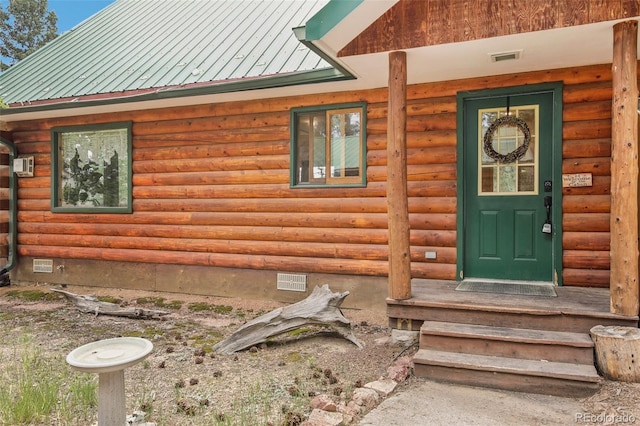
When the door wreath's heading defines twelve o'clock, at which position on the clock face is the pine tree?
The pine tree is roughly at 4 o'clock from the door wreath.

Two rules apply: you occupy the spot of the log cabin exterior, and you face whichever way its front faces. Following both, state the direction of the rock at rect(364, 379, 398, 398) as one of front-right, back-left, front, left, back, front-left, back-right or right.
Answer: front

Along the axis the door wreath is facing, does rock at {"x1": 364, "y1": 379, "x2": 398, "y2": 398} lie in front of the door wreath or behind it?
in front

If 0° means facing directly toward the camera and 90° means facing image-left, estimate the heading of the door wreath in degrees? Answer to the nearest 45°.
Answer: approximately 0°

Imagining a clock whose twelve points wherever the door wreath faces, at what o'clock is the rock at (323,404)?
The rock is roughly at 1 o'clock from the door wreath.

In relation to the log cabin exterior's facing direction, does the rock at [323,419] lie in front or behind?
in front

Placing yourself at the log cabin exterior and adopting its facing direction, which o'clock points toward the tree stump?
The tree stump is roughly at 11 o'clock from the log cabin exterior.

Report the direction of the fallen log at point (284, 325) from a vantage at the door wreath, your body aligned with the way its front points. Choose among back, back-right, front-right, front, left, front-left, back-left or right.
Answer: front-right

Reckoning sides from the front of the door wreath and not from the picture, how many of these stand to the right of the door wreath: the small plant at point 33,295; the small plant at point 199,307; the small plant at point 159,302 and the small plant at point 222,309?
4

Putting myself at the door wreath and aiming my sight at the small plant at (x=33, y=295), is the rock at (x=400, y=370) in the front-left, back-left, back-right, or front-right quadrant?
front-left

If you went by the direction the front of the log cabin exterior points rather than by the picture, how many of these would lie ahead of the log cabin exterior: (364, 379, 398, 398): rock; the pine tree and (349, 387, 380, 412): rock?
2

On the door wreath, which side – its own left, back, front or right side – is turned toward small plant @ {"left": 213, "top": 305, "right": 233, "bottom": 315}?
right

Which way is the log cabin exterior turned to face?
toward the camera
